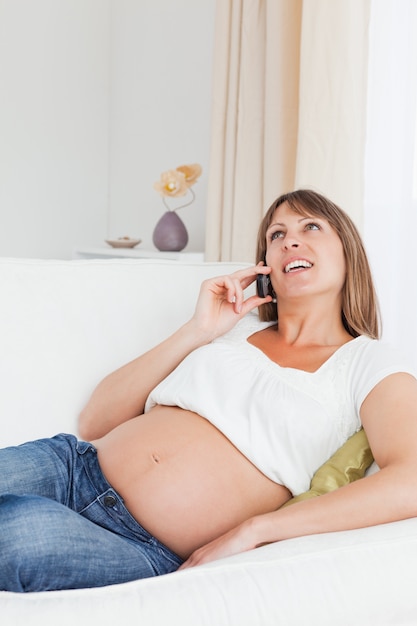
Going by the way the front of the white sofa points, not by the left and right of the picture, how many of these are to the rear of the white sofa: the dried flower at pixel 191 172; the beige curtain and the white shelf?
3

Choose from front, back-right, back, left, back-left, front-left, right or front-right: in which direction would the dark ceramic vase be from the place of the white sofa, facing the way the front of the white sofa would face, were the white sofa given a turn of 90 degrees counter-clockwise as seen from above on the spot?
left

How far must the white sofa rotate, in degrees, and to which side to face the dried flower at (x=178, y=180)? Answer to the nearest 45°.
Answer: approximately 180°

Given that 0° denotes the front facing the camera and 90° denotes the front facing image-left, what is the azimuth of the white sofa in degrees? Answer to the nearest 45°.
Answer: approximately 0°

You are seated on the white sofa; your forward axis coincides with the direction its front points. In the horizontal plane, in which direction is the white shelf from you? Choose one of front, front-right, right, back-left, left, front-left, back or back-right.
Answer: back

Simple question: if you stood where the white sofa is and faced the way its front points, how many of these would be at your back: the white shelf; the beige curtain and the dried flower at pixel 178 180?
3

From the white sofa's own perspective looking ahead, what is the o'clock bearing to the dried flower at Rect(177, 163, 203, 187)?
The dried flower is roughly at 6 o'clock from the white sofa.

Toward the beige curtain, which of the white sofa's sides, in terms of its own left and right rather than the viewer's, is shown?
back
